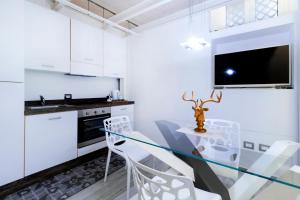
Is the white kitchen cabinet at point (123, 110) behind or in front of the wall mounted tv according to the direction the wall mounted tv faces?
in front

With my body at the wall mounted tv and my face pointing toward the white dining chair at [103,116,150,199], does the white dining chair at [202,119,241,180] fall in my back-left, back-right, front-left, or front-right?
front-left

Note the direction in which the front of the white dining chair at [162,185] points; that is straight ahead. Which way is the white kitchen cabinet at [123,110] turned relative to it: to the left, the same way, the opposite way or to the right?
to the right

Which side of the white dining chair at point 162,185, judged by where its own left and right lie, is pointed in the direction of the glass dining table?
front

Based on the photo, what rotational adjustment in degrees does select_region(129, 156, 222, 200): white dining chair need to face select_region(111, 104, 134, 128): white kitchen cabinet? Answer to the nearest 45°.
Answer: approximately 90° to its left

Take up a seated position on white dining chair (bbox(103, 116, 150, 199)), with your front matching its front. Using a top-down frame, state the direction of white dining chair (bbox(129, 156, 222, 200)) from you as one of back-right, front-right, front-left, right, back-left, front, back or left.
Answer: front-right

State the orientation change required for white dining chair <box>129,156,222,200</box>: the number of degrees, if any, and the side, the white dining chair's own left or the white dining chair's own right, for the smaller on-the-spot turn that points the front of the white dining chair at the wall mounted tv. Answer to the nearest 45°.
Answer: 0° — it already faces it

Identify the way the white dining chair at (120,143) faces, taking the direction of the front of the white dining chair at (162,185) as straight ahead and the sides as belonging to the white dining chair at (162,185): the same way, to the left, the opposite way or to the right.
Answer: to the right

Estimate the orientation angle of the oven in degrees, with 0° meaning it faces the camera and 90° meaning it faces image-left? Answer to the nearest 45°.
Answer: approximately 315°

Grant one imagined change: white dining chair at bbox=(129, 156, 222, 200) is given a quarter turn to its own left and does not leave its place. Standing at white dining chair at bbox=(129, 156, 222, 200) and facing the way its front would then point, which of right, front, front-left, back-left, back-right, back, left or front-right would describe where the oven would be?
front

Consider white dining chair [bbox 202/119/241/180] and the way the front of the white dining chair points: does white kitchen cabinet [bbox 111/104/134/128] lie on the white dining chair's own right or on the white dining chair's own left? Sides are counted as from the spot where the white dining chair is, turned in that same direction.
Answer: on the white dining chair's own right

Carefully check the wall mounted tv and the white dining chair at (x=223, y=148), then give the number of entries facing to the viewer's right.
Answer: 0

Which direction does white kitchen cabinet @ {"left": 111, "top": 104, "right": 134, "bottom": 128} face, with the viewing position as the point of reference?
facing the viewer and to the right of the viewer

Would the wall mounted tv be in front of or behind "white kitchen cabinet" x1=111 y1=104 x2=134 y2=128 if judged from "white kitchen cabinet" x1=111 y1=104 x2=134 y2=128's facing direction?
in front

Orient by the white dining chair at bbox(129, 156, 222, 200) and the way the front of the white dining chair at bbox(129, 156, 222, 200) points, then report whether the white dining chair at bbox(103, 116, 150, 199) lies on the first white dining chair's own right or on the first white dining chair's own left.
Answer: on the first white dining chair's own left

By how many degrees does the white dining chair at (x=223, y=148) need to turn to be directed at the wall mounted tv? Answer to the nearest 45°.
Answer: approximately 180°

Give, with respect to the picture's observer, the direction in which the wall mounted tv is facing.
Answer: facing the viewer and to the left of the viewer

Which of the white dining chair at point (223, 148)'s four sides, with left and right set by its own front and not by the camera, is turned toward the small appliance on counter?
right

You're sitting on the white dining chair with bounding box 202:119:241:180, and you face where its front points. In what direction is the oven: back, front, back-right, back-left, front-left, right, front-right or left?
front-right

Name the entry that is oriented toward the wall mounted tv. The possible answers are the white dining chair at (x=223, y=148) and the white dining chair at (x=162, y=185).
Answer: the white dining chair at (x=162, y=185)

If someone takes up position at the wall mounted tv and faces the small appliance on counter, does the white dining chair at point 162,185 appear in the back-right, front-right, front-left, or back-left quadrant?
front-left
